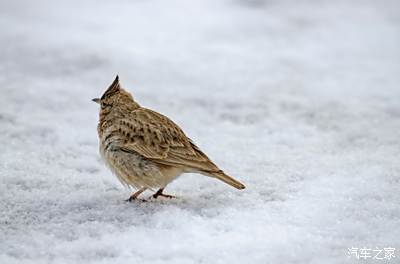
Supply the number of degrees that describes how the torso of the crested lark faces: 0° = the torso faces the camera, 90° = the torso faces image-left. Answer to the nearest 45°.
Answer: approximately 90°
